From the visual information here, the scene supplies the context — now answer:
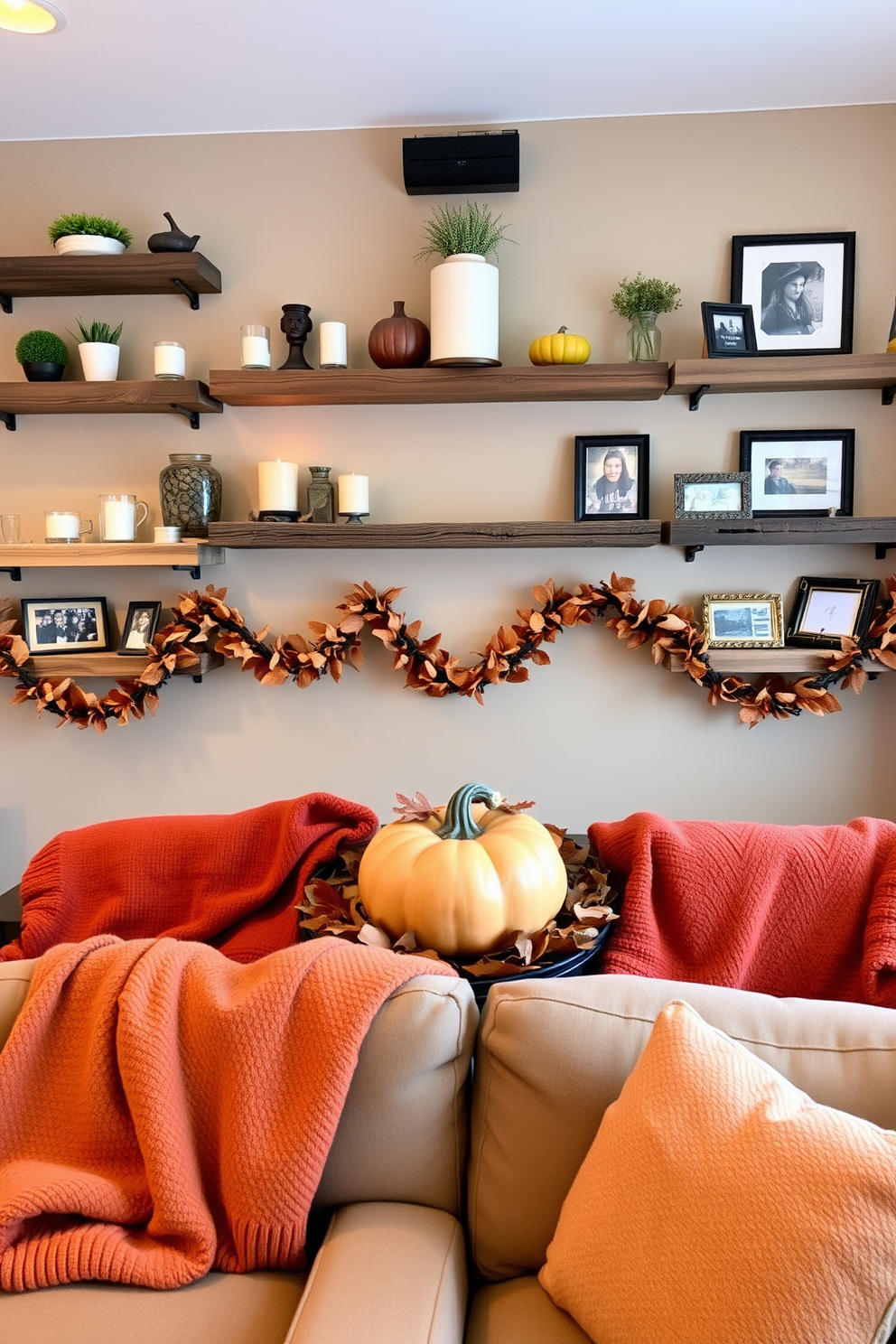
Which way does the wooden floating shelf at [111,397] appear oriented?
toward the camera

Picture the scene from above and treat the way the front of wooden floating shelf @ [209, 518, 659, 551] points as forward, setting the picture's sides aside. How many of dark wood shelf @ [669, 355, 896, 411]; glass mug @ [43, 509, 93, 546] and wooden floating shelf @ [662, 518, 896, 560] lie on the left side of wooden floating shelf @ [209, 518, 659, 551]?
2

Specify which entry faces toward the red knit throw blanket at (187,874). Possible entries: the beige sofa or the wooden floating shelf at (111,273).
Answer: the wooden floating shelf

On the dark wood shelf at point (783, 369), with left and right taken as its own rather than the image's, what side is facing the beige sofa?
front

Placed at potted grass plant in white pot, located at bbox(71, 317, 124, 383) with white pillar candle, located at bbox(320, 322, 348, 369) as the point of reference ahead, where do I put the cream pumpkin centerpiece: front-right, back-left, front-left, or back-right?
front-right

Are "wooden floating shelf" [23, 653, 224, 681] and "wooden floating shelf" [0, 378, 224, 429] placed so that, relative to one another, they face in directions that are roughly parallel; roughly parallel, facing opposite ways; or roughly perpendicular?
roughly parallel

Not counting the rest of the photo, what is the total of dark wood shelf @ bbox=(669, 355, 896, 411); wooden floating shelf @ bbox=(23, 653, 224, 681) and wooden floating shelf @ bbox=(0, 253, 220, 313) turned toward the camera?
3

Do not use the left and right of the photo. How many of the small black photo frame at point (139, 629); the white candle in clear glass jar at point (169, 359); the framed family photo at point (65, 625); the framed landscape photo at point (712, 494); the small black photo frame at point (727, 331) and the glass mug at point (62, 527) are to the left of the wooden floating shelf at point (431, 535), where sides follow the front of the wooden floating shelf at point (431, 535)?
2

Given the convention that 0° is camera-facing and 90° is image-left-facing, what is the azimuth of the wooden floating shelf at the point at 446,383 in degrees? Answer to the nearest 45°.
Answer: approximately 0°

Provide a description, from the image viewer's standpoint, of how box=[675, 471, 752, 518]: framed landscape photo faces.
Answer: facing the viewer

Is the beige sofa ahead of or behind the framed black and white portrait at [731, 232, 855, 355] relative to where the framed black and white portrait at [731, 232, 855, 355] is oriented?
ahead

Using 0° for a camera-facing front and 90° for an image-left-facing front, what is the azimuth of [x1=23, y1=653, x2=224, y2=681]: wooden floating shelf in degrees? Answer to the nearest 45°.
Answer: approximately 0°

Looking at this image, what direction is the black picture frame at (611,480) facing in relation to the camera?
toward the camera

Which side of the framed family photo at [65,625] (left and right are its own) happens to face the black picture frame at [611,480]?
left

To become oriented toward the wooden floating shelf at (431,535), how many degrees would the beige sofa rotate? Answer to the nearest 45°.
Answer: approximately 180°

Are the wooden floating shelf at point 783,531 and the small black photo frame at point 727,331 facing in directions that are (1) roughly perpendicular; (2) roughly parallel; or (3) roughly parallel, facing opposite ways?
roughly parallel

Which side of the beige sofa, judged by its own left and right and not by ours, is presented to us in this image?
front
